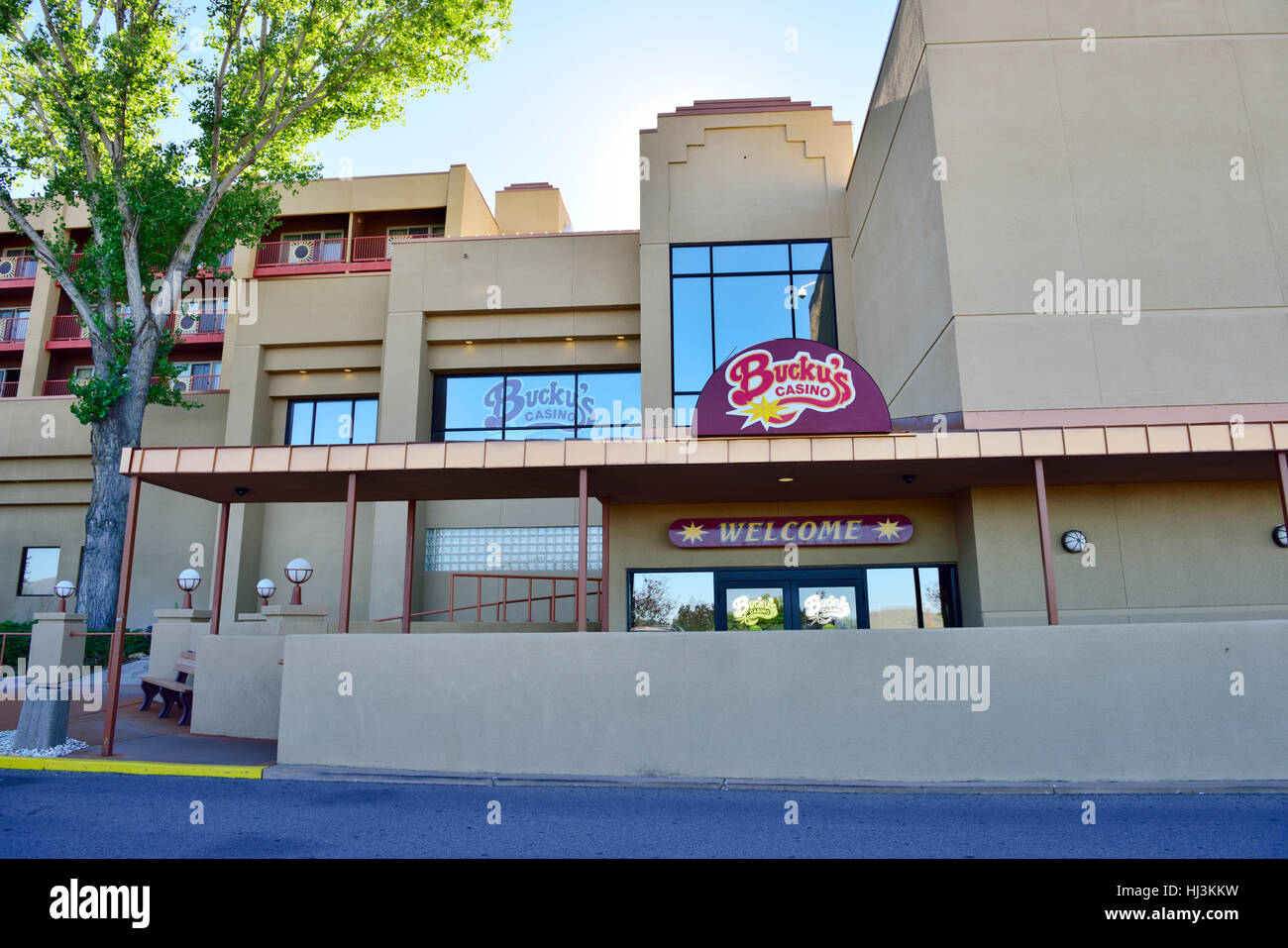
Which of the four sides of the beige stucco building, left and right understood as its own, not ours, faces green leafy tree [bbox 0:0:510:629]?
right

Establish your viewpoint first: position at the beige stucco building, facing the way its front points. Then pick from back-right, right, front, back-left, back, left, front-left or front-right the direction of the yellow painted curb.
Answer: right

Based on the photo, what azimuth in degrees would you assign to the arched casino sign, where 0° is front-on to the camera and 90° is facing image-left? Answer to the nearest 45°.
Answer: approximately 0°
